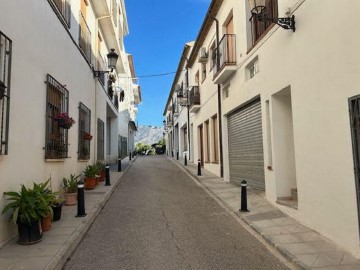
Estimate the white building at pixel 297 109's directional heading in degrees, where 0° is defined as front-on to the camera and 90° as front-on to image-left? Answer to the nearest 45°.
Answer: approximately 45°

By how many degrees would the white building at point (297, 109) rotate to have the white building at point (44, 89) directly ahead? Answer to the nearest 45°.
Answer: approximately 45° to its right

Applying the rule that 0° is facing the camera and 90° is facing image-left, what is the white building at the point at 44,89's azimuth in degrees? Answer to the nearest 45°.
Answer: approximately 315°
